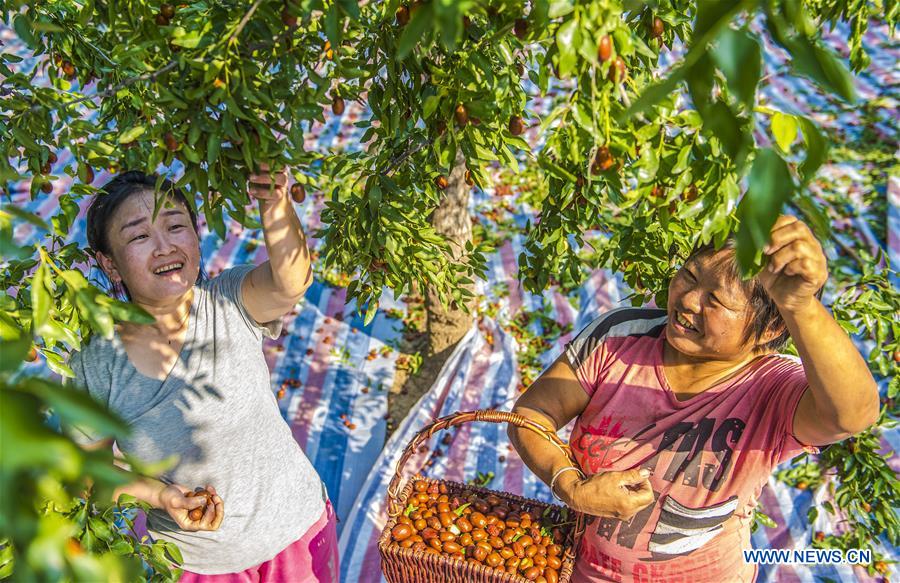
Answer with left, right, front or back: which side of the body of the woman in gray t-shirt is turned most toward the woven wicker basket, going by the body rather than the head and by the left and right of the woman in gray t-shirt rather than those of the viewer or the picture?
left

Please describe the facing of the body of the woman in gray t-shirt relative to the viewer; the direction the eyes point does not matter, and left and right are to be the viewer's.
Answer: facing the viewer

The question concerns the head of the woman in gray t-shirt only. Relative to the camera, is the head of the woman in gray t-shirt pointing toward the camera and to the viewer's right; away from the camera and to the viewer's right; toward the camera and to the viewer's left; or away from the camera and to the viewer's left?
toward the camera and to the viewer's right

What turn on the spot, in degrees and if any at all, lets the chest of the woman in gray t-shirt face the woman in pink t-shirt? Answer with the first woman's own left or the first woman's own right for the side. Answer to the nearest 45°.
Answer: approximately 45° to the first woman's own left

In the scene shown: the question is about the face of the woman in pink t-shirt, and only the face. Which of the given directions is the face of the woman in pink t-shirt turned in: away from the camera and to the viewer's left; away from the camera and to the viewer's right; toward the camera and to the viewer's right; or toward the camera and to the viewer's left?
toward the camera and to the viewer's left
